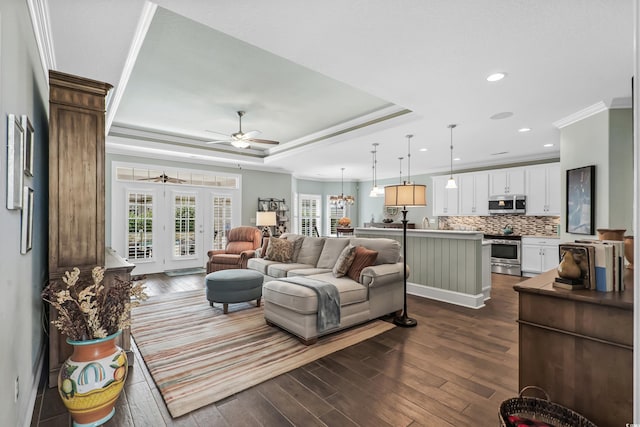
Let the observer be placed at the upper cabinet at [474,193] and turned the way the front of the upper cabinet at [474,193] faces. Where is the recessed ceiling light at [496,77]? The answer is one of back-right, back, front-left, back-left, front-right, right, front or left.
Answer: front

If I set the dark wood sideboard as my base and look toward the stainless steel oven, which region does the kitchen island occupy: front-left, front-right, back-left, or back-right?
front-left

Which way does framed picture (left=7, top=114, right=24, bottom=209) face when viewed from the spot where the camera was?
facing to the right of the viewer

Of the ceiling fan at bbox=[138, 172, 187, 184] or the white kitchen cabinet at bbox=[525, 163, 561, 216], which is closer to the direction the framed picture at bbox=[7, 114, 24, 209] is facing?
the white kitchen cabinet

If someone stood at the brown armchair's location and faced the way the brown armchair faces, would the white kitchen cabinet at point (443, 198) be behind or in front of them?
behind

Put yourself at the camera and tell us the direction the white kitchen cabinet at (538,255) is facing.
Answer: facing the viewer

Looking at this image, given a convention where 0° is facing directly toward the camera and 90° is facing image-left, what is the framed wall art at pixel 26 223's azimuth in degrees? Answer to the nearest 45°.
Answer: approximately 270°

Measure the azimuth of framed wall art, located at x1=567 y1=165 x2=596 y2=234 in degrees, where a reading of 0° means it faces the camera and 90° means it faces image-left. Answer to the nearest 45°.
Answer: approximately 45°

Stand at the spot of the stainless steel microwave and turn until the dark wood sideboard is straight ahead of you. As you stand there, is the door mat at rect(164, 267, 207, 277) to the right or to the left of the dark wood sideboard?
right

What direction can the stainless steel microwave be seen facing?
toward the camera

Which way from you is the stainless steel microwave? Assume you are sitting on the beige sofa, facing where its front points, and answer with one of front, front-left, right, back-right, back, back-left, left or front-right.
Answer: back

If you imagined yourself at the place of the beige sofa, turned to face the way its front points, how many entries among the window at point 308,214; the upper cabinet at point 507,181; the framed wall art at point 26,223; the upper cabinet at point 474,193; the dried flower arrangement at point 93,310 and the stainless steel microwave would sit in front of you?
2

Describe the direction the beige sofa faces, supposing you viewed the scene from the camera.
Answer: facing the viewer and to the left of the viewer

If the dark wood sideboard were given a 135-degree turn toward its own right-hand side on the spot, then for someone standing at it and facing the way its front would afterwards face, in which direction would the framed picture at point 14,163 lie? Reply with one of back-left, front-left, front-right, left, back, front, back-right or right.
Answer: back-left

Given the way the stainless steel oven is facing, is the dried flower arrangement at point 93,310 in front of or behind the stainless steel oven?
in front

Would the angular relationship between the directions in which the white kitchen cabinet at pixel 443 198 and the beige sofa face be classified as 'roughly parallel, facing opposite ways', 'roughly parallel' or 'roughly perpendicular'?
roughly parallel

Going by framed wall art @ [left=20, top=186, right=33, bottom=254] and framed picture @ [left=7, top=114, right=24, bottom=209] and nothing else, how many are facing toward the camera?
0

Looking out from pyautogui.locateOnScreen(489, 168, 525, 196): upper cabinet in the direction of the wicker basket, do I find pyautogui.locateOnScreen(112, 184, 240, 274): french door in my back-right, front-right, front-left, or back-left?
front-right

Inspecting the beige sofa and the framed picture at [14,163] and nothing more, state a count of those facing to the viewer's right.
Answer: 1

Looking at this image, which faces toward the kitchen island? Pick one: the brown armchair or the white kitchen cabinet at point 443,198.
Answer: the white kitchen cabinet
